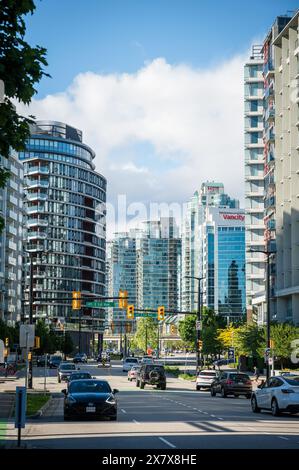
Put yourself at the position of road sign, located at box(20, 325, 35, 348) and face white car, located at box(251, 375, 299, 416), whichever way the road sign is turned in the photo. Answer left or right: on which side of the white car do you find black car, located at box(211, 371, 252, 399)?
left

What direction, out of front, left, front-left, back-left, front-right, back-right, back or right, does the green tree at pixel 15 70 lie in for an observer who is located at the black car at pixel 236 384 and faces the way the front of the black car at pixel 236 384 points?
back-left

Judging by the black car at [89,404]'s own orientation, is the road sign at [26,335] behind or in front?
behind

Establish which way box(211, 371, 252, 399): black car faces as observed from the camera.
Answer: facing away from the viewer and to the left of the viewer

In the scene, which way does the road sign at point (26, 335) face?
away from the camera

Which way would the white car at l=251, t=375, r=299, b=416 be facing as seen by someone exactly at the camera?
facing away from the viewer and to the left of the viewer

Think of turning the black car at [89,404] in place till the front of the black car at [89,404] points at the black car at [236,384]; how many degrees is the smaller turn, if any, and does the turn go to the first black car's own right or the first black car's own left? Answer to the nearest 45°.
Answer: approximately 135° to the first black car's own left

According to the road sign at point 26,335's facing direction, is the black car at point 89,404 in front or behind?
behind

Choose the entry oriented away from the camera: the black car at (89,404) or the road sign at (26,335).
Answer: the road sign

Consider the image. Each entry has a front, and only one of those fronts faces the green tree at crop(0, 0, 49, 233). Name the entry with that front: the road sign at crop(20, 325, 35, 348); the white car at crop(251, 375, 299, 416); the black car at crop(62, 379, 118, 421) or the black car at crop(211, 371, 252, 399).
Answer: the black car at crop(62, 379, 118, 421)
